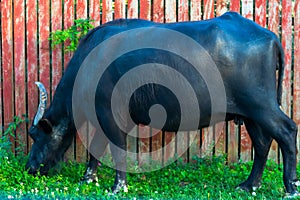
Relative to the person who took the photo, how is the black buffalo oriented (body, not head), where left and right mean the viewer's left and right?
facing to the left of the viewer

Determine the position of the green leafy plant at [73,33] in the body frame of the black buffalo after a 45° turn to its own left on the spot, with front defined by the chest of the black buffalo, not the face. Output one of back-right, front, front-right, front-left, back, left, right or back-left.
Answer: right
